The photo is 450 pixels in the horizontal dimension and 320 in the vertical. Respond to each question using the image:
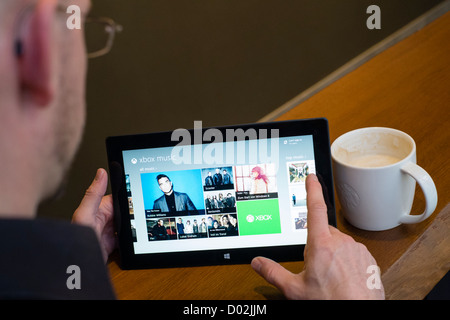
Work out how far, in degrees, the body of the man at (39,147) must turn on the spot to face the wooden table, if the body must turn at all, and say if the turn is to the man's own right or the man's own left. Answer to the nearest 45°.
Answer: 0° — they already face it

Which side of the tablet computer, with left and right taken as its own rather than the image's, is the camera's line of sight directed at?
front

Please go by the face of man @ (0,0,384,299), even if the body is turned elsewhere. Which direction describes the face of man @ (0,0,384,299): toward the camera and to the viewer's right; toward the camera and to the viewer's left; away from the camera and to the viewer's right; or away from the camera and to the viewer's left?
away from the camera and to the viewer's right

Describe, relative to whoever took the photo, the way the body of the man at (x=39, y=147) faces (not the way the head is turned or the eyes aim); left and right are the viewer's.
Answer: facing away from the viewer and to the right of the viewer
